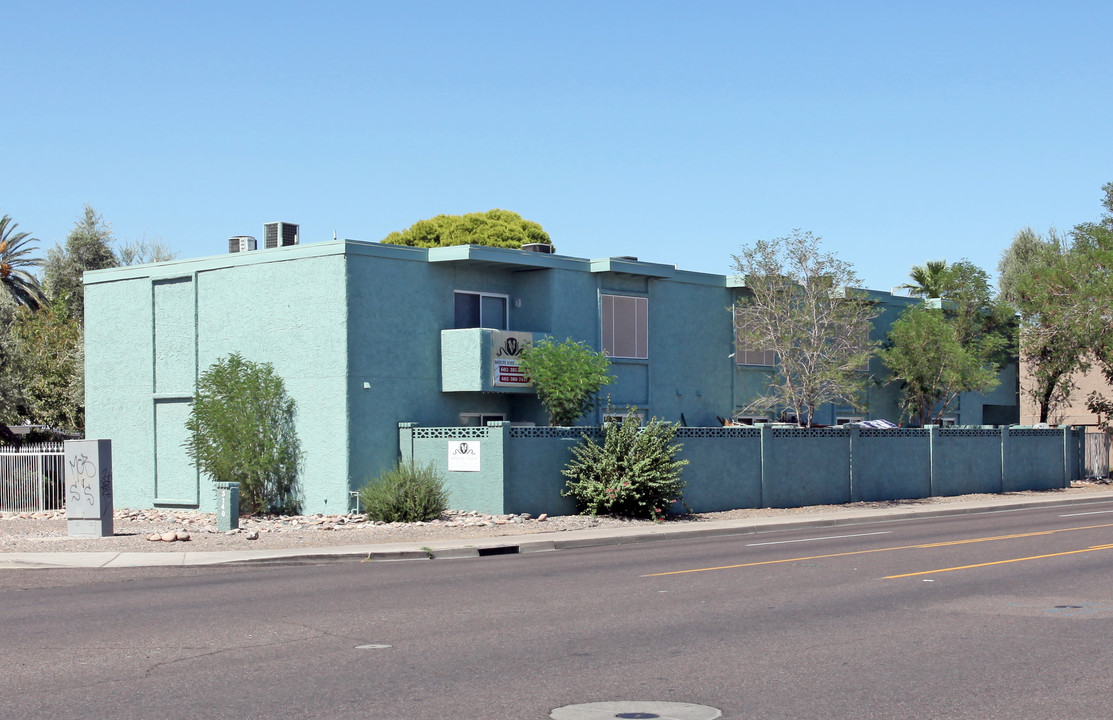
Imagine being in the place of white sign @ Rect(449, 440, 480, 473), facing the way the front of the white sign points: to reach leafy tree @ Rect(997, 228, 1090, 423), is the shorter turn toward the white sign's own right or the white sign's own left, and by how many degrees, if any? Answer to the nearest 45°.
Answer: approximately 135° to the white sign's own left

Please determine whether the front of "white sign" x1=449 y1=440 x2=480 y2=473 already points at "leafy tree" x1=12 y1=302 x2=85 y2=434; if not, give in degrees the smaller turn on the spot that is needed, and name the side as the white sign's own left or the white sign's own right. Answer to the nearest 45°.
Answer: approximately 135° to the white sign's own right

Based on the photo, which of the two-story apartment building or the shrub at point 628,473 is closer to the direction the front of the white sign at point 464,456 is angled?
the shrub

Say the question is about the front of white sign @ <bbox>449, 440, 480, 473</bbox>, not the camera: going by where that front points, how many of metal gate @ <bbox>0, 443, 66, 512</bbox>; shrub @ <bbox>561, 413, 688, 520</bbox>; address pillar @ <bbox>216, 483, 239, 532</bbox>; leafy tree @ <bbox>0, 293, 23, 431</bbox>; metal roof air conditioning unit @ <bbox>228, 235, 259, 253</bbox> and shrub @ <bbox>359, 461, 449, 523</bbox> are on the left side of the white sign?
1

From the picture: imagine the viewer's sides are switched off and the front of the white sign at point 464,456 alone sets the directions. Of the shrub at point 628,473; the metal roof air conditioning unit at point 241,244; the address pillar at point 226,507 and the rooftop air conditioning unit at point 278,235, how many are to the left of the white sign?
1

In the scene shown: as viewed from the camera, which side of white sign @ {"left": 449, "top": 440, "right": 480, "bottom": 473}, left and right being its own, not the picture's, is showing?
front

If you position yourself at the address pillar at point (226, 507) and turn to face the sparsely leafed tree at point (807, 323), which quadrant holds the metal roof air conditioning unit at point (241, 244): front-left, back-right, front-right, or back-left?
front-left

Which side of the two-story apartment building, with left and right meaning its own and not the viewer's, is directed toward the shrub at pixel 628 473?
front

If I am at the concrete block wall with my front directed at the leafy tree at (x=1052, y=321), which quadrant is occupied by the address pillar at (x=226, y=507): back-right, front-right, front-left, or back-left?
back-left

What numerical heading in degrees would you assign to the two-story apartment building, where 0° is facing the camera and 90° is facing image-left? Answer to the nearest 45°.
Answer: approximately 315°

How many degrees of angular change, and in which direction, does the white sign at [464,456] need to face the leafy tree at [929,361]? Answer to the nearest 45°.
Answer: approximately 135° to its left

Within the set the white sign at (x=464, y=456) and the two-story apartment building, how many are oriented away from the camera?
0

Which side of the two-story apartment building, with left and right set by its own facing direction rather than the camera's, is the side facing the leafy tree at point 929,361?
left
